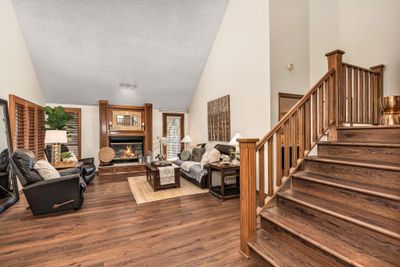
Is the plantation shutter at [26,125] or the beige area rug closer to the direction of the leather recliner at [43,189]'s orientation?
the beige area rug

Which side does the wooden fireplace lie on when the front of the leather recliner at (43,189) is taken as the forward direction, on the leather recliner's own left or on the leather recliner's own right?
on the leather recliner's own left

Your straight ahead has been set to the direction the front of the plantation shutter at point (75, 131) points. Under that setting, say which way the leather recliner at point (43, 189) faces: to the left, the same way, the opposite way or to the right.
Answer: to the left

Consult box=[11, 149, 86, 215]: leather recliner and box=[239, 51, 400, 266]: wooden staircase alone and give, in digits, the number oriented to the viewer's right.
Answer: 1

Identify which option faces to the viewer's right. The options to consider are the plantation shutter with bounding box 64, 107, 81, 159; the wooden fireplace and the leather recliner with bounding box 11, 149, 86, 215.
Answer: the leather recliner

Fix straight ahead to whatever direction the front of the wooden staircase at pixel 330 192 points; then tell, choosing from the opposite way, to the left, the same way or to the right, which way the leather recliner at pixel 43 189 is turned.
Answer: the opposite way

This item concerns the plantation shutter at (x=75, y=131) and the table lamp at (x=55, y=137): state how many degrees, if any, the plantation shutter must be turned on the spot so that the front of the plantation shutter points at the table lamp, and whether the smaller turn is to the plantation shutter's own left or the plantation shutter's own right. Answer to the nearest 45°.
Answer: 0° — it already faces it

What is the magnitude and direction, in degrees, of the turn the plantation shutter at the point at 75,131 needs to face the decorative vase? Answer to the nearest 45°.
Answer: approximately 45° to its left

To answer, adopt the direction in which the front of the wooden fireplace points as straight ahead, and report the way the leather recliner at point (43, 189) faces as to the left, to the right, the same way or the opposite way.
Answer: to the left

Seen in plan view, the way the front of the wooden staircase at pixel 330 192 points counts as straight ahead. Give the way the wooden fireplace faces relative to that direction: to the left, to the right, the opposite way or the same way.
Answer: to the left

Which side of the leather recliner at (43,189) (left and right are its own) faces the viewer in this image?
right

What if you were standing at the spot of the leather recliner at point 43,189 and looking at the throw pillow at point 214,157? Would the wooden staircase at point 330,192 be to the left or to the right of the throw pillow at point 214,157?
right
